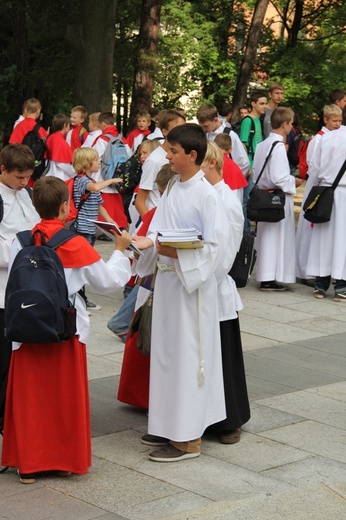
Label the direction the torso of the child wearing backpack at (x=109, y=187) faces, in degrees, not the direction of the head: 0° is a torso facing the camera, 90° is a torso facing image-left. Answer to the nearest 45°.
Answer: approximately 135°

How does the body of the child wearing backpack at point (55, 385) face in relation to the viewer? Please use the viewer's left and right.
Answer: facing away from the viewer and to the right of the viewer

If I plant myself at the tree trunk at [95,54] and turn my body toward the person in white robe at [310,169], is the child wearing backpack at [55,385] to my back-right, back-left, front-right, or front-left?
front-right

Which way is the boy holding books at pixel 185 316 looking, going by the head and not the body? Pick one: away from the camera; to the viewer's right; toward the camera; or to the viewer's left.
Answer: to the viewer's left

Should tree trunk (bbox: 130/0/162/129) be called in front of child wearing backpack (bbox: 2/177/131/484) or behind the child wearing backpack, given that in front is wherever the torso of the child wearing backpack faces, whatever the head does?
in front

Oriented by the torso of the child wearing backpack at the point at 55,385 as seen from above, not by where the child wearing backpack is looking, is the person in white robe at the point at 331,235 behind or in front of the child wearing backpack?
in front

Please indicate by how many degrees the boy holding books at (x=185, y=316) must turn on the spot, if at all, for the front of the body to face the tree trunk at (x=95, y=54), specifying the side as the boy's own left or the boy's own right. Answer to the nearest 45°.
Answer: approximately 90° to the boy's own right

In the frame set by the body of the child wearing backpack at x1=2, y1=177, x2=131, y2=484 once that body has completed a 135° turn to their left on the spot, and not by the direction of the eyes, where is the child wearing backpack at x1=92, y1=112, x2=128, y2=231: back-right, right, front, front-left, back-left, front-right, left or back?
right

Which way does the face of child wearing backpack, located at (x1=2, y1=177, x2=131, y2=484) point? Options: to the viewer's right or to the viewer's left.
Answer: to the viewer's right

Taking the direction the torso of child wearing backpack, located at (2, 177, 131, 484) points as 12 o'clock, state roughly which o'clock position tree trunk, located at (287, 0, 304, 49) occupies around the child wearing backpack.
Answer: The tree trunk is roughly at 11 o'clock from the child wearing backpack.

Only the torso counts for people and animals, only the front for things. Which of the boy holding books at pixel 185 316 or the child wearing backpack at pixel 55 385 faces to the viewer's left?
the boy holding books
